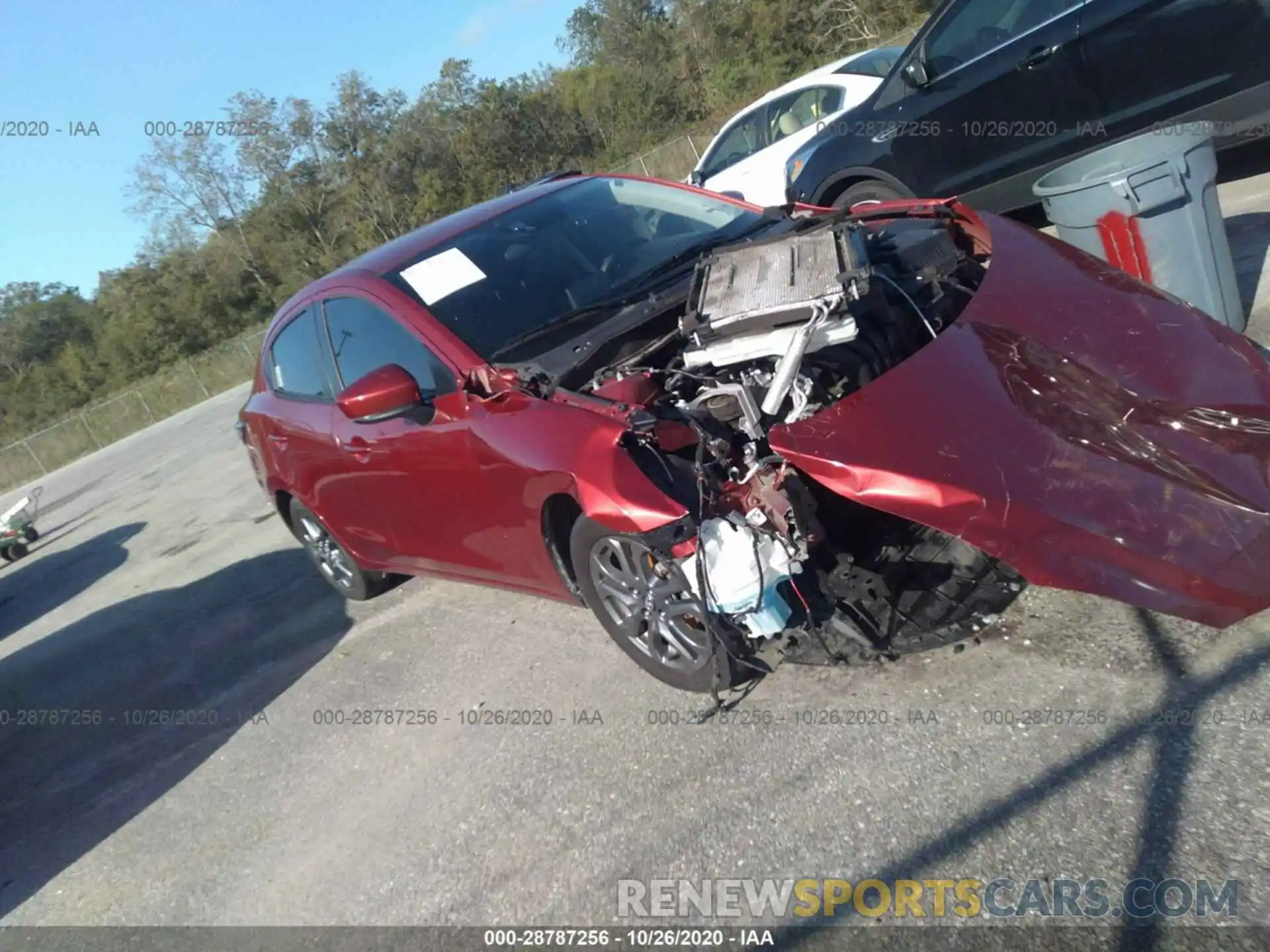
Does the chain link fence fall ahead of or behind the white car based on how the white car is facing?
ahead

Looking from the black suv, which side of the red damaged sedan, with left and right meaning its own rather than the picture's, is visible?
left

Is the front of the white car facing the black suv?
no

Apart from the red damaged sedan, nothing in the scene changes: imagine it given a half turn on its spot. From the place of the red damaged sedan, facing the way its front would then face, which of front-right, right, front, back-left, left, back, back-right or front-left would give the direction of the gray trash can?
right

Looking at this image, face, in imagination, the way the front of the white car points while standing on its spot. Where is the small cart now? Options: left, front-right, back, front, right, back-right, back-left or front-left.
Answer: front-left

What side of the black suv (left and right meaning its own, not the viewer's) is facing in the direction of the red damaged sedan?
left

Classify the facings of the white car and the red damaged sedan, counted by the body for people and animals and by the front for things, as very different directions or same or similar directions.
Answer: very different directions

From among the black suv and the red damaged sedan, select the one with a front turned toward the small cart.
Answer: the black suv

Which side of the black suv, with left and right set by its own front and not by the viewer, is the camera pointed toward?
left

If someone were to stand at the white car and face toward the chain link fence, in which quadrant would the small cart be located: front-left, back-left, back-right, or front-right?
front-left

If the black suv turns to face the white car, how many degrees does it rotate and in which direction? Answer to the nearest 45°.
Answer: approximately 45° to its right

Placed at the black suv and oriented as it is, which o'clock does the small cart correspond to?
The small cart is roughly at 12 o'clock from the black suv.

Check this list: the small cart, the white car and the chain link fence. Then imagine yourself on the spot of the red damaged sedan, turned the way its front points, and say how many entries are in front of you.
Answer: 0

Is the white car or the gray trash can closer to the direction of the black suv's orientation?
the white car

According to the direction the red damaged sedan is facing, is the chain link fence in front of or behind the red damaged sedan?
behind

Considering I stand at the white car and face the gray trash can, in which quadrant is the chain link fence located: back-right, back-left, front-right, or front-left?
back-right

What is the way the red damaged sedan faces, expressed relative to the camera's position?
facing the viewer and to the right of the viewer

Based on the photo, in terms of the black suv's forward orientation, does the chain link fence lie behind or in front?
in front

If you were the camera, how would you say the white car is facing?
facing away from the viewer and to the left of the viewer

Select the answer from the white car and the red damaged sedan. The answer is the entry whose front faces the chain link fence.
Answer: the white car

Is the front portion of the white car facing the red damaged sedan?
no
